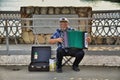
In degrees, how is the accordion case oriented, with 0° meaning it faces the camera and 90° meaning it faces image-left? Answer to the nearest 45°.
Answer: approximately 0°

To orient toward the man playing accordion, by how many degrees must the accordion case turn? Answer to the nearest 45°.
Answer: approximately 45° to its left
